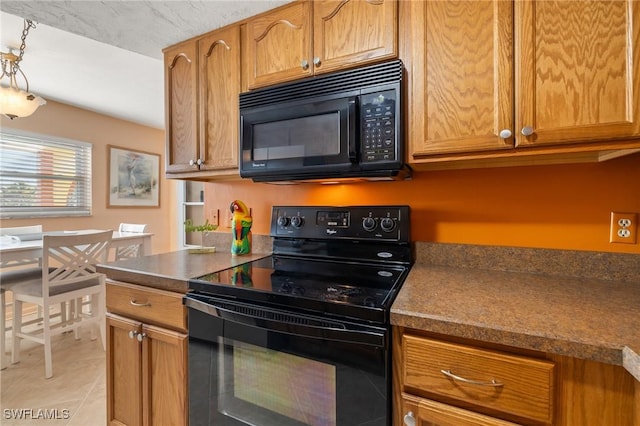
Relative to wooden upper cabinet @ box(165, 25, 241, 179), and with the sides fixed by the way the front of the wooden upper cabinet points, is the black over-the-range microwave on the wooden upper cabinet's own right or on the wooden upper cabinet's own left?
on the wooden upper cabinet's own left

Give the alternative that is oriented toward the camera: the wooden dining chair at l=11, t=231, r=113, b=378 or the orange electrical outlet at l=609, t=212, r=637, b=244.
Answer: the orange electrical outlet

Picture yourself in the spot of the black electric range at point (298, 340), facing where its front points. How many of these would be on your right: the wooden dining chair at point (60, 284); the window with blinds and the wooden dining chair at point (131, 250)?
3

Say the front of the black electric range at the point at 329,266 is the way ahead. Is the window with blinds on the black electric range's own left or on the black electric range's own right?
on the black electric range's own right

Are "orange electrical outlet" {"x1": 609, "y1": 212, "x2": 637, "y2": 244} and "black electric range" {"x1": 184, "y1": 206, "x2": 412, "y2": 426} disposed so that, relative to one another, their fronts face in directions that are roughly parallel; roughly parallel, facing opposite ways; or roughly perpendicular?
roughly parallel

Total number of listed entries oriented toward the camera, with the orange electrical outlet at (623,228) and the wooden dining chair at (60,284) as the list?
1

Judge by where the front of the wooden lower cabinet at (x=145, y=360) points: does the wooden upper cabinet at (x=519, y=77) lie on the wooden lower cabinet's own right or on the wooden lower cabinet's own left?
on the wooden lower cabinet's own left

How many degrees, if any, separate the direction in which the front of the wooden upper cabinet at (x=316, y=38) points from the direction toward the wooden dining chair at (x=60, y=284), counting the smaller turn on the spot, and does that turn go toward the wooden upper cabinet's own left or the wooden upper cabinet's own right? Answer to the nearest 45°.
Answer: approximately 90° to the wooden upper cabinet's own right

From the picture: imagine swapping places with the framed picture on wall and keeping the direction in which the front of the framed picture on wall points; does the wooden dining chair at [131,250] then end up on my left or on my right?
on my right

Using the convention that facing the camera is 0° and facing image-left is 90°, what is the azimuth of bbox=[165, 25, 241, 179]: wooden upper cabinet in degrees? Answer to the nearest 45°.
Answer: approximately 45°

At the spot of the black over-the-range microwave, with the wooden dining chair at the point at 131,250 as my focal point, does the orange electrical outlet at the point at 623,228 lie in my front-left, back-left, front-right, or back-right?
back-right
